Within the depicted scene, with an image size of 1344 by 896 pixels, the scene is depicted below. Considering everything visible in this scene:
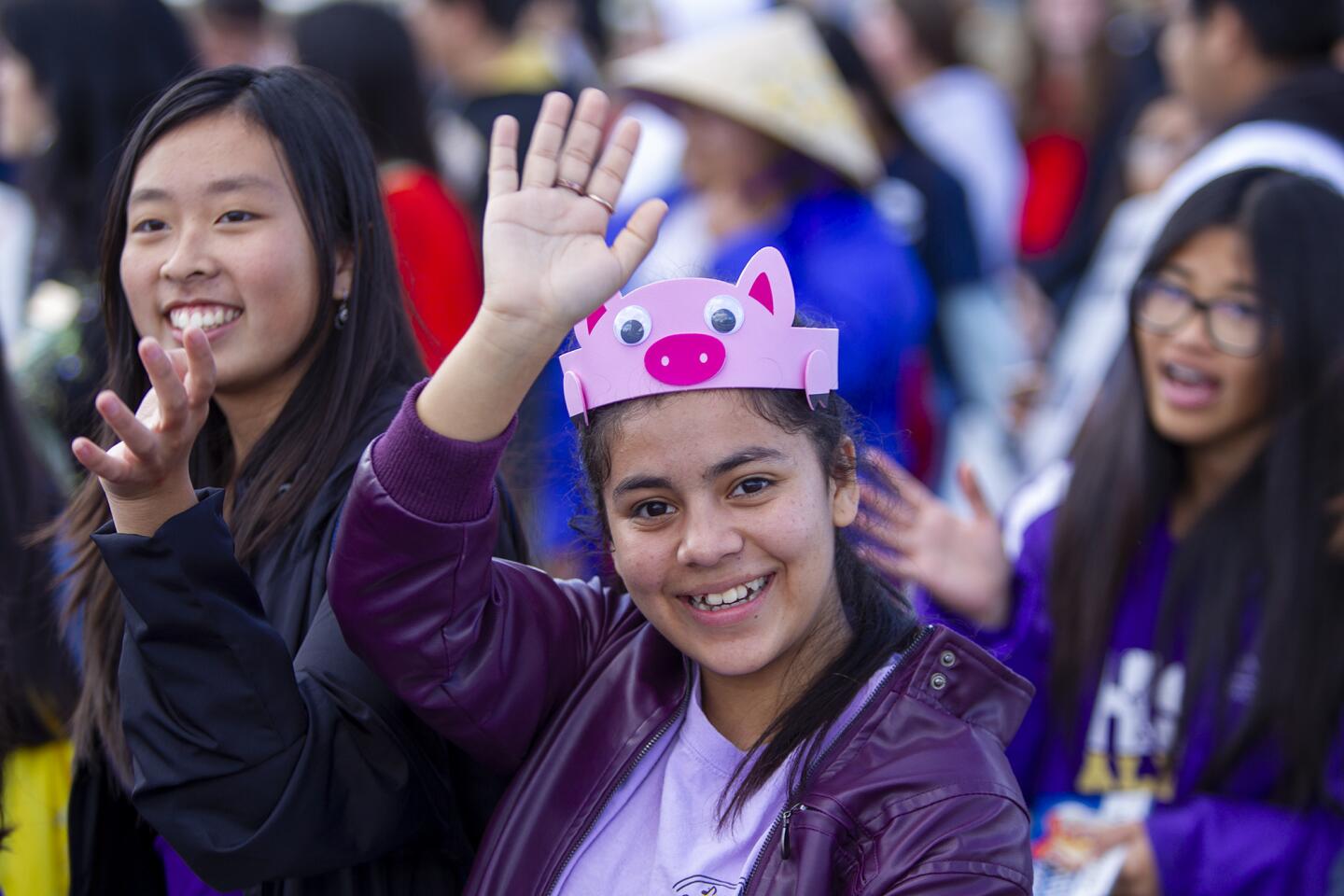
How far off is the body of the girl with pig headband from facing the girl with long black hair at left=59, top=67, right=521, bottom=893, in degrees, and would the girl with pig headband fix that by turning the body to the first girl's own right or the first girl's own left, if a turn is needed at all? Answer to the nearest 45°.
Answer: approximately 90° to the first girl's own right

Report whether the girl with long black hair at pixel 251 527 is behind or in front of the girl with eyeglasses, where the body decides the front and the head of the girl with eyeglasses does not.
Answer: in front

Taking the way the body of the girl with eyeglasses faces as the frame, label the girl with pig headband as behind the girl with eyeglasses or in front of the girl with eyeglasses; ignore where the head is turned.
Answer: in front

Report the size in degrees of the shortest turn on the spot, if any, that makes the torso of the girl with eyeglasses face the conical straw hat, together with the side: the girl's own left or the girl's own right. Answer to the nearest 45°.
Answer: approximately 90° to the girl's own right

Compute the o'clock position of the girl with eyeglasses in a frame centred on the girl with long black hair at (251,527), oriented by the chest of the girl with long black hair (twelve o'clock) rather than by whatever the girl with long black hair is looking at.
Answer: The girl with eyeglasses is roughly at 7 o'clock from the girl with long black hair.

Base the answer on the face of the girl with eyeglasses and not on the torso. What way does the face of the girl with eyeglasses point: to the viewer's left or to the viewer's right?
to the viewer's left

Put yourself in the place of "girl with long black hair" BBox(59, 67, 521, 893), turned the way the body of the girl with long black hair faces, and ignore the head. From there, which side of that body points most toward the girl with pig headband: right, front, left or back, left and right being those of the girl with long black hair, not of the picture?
left

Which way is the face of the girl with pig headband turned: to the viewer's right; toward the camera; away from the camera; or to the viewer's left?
toward the camera

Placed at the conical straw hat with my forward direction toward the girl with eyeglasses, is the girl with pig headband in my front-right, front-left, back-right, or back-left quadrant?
front-right

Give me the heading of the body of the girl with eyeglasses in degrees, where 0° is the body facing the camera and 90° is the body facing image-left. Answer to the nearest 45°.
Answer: approximately 45°

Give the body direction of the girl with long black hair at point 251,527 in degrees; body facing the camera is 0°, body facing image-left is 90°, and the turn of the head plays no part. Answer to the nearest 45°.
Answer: approximately 45°

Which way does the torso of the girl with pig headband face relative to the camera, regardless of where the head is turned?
toward the camera

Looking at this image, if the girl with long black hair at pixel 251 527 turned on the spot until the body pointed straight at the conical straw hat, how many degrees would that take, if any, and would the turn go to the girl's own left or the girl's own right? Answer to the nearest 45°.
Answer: approximately 180°

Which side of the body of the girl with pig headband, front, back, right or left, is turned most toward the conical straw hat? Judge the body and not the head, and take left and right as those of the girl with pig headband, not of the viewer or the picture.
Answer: back
